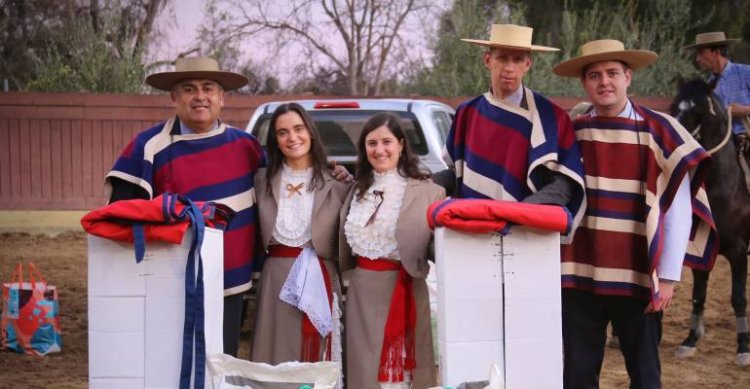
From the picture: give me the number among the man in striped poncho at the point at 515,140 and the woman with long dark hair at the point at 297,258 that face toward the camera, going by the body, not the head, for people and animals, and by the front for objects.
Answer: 2

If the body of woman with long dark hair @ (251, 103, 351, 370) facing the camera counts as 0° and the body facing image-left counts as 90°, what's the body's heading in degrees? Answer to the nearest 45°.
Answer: approximately 0°

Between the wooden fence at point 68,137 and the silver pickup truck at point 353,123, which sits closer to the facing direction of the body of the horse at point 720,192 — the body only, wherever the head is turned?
the silver pickup truck

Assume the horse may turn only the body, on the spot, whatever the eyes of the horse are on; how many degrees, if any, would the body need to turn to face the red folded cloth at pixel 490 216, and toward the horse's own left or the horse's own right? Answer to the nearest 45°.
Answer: approximately 45° to the horse's own left

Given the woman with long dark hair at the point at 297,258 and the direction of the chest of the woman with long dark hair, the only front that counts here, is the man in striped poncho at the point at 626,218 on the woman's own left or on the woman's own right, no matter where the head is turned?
on the woman's own left

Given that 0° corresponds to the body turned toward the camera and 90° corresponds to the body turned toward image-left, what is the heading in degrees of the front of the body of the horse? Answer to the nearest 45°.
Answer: approximately 45°
